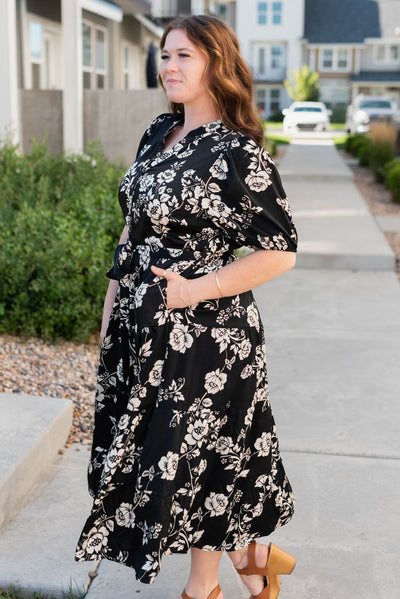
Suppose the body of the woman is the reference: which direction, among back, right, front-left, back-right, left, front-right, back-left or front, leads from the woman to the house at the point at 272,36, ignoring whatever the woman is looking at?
back-right

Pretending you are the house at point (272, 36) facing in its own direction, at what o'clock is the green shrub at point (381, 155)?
The green shrub is roughly at 12 o'clock from the house.

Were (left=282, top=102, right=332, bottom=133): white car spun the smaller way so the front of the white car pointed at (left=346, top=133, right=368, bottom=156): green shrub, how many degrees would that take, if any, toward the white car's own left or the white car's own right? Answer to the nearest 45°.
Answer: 0° — it already faces it

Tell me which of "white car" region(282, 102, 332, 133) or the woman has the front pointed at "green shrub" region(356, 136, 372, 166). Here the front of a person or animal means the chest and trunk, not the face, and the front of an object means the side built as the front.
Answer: the white car

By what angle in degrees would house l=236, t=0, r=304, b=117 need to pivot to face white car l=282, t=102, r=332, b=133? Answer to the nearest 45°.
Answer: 0° — it already faces it

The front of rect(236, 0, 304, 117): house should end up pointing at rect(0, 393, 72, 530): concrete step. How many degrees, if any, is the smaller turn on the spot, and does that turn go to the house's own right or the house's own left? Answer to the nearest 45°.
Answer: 0° — it already faces it

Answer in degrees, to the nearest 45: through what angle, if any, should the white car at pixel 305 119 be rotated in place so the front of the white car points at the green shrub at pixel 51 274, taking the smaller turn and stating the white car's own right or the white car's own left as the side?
0° — it already faces it

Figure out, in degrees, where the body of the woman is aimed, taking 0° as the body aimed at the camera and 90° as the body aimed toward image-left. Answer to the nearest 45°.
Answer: approximately 45°

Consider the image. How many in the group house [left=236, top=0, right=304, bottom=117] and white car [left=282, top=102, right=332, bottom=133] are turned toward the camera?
2
